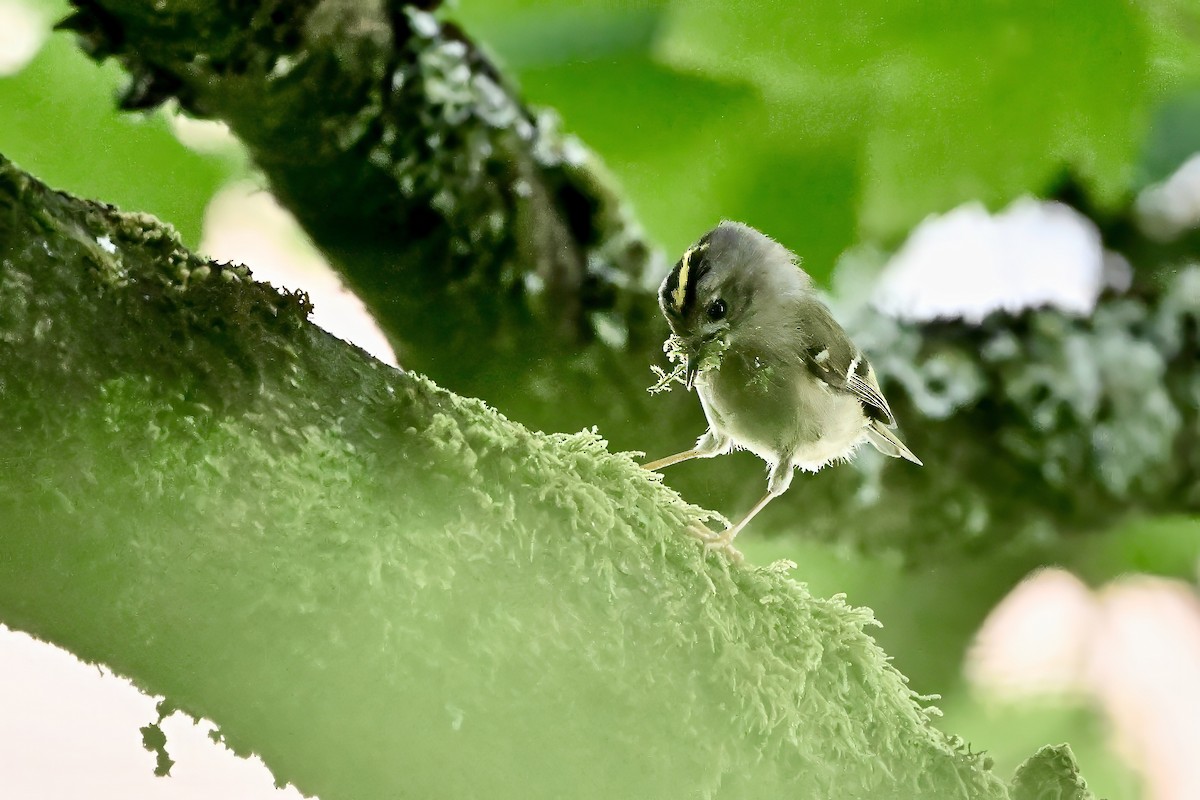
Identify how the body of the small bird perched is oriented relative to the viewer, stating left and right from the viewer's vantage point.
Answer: facing the viewer and to the left of the viewer
